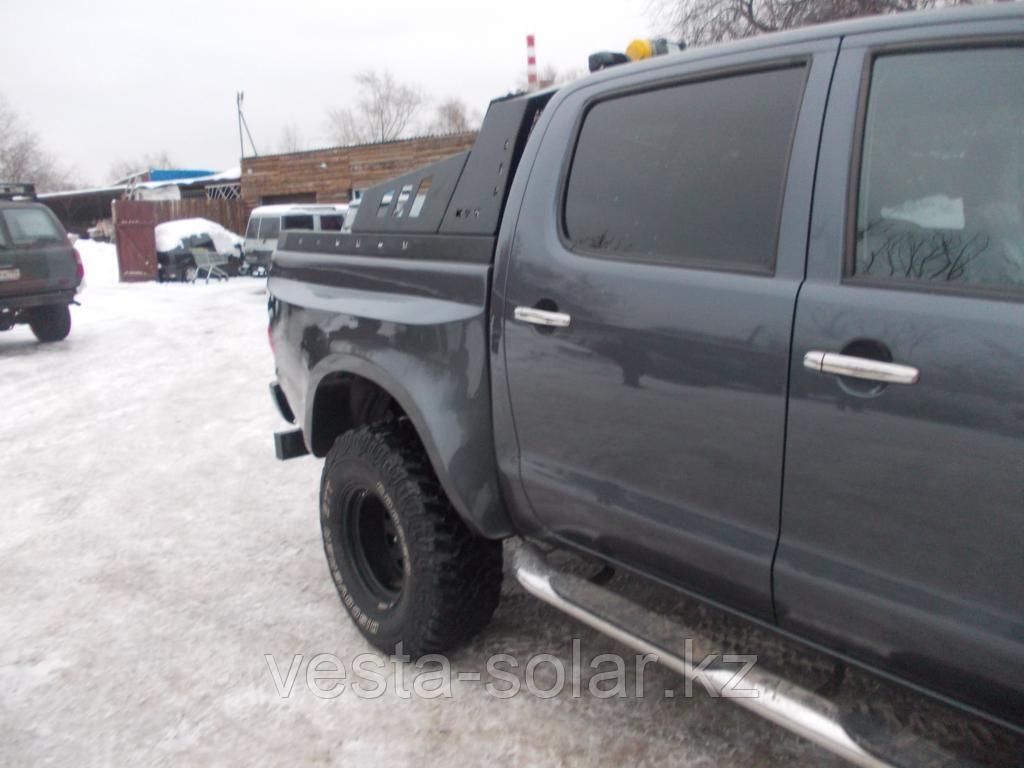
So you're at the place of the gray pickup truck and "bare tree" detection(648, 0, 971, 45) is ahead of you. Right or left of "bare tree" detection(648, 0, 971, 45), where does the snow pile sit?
left

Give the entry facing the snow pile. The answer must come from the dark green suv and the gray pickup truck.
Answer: the dark green suv

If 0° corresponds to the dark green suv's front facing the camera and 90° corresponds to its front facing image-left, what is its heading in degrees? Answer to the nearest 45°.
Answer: approximately 180°

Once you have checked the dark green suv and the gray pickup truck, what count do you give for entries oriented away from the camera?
1

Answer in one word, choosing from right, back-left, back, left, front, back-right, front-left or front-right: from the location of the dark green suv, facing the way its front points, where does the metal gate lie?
front

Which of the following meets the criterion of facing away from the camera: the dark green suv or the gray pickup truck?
the dark green suv

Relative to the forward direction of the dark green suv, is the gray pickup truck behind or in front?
behind

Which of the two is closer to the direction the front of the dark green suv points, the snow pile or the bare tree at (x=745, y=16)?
the snow pile

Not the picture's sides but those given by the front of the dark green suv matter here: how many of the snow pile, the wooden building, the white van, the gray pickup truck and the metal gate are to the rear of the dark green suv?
1

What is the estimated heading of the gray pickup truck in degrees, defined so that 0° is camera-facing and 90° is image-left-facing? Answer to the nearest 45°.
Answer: approximately 315°

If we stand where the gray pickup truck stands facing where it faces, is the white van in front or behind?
behind

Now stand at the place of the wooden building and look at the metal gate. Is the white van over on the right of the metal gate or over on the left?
left

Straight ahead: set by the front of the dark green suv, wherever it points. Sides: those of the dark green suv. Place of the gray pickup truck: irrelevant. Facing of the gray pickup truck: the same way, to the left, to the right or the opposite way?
the opposite way

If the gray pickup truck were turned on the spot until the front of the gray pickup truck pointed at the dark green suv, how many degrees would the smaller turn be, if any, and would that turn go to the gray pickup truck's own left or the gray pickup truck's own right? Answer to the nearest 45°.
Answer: approximately 180°
